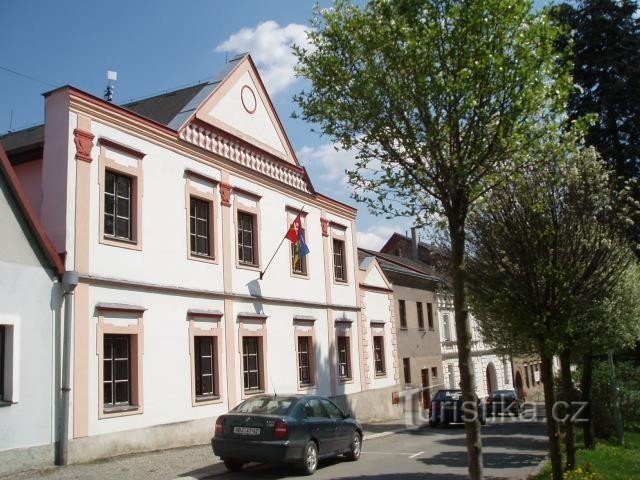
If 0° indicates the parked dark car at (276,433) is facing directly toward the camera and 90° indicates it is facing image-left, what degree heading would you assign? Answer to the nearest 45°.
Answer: approximately 225°

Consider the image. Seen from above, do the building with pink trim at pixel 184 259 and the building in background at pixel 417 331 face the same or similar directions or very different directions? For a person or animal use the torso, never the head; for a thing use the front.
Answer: same or similar directions

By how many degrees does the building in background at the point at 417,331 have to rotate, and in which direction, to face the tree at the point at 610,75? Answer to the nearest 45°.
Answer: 0° — it already faces it

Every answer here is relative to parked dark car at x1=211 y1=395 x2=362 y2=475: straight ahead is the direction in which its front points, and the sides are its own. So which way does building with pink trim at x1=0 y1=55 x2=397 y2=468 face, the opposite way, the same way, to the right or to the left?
to the right

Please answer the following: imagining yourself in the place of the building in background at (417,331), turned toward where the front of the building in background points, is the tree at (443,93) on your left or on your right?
on your right

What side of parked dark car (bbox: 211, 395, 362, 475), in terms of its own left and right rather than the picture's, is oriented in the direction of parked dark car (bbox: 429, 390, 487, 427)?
front

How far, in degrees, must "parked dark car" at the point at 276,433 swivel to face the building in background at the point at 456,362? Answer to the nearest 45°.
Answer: approximately 45° to its left

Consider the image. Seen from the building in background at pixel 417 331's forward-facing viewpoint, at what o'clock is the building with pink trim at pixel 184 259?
The building with pink trim is roughly at 2 o'clock from the building in background.

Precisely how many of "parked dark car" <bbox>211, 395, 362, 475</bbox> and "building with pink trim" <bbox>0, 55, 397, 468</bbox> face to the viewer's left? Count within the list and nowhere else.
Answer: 0

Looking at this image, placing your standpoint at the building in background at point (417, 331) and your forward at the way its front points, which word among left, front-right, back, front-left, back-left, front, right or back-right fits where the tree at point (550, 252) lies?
front-right

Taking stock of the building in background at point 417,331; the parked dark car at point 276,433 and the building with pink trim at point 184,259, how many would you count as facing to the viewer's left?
0

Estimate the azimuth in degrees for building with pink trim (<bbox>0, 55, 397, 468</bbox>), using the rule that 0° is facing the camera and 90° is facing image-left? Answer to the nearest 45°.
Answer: approximately 315°

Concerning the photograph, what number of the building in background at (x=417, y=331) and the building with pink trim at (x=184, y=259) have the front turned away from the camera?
0

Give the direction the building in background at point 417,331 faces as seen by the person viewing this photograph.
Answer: facing the viewer and to the right of the viewer

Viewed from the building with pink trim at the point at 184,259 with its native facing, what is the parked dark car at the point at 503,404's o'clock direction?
The parked dark car is roughly at 9 o'clock from the building with pink trim.

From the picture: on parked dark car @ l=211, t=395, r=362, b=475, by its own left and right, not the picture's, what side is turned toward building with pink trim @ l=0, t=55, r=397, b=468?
left

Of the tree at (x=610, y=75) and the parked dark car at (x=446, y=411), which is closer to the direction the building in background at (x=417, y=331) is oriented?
the tree
